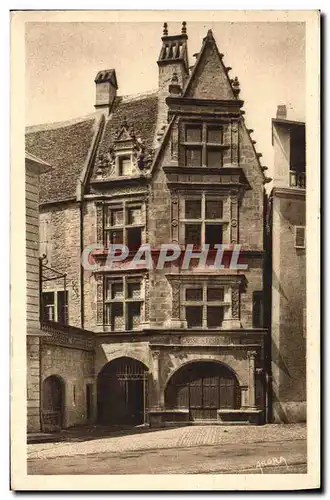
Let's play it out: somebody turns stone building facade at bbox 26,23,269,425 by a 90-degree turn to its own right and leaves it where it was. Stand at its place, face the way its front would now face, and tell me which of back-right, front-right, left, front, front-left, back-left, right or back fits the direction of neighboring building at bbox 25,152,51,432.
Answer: front

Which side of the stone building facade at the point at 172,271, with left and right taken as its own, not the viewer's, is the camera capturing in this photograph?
front

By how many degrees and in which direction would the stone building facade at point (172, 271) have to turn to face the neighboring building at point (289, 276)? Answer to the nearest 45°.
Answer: approximately 90° to its left

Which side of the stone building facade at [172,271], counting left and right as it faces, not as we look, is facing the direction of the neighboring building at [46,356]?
right
